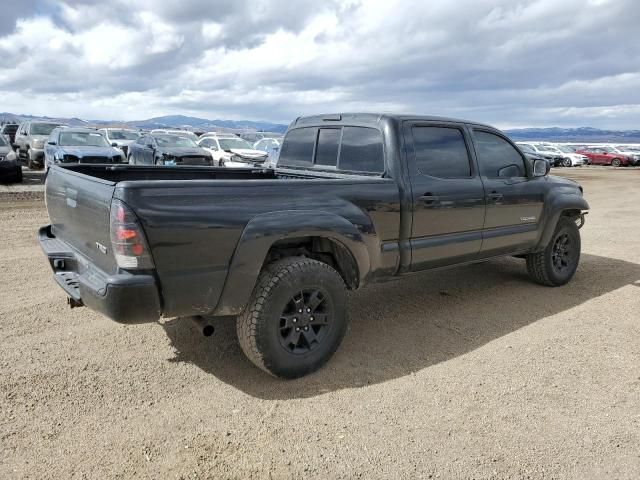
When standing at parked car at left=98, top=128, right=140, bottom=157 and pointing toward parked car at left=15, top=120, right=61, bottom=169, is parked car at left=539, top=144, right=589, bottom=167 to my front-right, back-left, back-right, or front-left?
back-left

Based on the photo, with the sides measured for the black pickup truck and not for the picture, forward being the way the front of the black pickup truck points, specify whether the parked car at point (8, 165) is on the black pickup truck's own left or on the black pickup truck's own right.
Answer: on the black pickup truck's own left

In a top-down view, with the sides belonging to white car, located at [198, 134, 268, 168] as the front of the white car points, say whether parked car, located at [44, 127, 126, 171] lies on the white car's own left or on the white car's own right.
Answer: on the white car's own right

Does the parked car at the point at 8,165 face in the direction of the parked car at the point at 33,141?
no

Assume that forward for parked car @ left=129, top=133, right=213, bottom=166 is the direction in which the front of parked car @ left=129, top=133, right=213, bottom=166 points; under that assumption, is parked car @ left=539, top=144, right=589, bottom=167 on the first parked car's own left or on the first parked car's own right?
on the first parked car's own left

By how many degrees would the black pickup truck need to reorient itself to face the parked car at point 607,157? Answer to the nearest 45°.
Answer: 0° — it already faces it

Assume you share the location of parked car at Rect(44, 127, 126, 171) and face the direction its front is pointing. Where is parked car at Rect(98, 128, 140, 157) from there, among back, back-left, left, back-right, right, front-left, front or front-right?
back-left

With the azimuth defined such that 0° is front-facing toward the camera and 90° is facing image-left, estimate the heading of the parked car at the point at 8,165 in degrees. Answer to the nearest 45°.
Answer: approximately 315°

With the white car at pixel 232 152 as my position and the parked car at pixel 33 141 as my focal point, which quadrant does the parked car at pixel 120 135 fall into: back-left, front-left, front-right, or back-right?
front-right

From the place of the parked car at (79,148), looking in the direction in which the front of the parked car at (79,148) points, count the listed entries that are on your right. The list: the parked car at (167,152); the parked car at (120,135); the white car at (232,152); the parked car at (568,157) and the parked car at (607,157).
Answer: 0

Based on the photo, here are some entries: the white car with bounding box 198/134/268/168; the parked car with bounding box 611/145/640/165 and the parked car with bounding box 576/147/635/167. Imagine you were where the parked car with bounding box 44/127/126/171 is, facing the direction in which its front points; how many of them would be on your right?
0

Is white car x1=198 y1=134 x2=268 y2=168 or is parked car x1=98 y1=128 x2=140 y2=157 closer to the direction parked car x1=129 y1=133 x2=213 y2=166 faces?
the white car

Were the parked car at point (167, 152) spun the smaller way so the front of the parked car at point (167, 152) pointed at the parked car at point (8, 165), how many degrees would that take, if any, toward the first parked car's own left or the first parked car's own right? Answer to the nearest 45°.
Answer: approximately 90° to the first parked car's own right

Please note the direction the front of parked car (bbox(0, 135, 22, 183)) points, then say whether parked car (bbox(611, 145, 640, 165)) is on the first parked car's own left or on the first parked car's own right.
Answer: on the first parked car's own left

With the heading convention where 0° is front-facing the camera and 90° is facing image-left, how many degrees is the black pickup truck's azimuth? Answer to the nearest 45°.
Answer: approximately 225°

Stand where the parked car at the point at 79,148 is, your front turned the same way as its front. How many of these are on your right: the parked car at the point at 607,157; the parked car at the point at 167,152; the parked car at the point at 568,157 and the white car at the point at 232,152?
0

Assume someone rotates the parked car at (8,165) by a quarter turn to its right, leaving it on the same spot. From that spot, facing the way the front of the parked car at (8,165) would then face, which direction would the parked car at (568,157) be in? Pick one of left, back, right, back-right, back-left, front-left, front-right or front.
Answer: back-right
